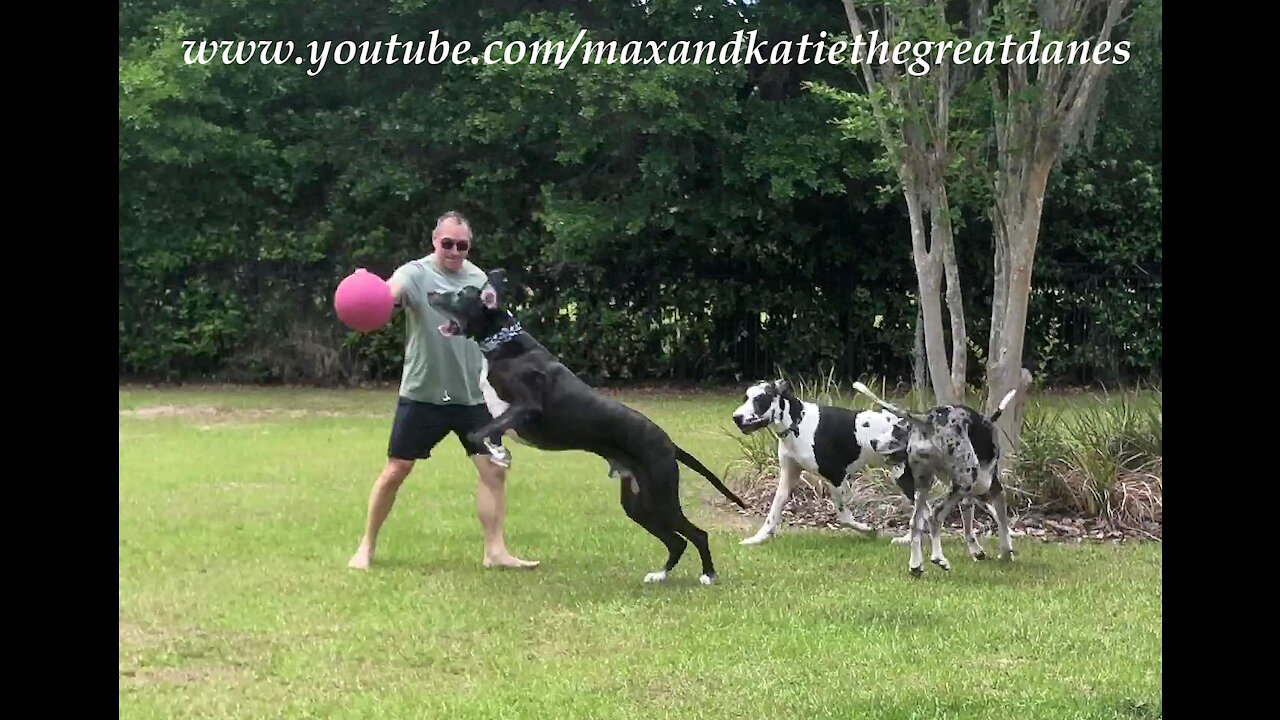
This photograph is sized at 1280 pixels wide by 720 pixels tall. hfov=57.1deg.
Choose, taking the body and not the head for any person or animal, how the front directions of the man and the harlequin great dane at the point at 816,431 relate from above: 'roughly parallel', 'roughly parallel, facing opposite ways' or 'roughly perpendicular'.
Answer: roughly perpendicular

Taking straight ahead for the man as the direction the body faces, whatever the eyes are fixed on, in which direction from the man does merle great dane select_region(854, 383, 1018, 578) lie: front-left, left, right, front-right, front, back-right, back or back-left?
left

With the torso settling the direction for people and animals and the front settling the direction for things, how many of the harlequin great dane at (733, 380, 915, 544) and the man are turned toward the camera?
1

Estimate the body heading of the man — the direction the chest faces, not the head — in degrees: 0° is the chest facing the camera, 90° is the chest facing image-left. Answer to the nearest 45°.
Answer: approximately 0°

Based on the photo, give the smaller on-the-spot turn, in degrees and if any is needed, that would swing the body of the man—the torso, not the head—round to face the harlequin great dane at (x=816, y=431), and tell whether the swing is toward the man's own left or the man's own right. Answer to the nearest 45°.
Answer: approximately 90° to the man's own left

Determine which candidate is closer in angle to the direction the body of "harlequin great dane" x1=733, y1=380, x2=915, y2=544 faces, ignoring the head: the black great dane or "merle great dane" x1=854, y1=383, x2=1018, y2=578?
the black great dane

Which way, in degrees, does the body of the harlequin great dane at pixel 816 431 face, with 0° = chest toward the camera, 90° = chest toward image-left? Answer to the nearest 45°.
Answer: approximately 90°

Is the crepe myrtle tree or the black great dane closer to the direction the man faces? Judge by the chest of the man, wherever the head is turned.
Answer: the black great dane

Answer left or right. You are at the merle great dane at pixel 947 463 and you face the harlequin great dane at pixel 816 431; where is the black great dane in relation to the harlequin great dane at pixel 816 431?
left

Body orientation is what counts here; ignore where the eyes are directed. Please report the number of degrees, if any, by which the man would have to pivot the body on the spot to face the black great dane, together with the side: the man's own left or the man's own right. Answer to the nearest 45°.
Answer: approximately 45° to the man's own left

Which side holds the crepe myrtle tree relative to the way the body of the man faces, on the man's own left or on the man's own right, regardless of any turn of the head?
on the man's own left
